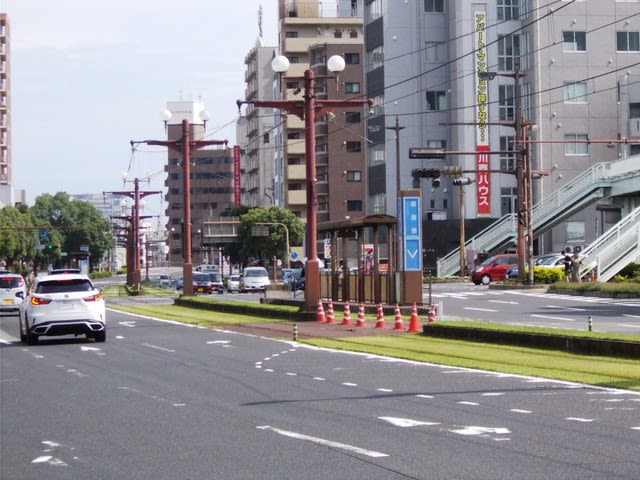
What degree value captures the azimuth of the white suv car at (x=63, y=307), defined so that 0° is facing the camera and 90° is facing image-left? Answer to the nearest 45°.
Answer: approximately 180°

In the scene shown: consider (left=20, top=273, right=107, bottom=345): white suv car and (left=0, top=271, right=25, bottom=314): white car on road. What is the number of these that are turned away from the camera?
2

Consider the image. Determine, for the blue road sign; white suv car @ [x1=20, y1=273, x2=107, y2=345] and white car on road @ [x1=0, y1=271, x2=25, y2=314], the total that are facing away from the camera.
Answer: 2

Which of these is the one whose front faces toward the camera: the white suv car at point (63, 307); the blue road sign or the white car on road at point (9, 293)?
the blue road sign

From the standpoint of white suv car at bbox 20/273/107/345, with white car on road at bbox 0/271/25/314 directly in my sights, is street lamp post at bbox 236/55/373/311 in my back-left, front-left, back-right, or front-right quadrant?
front-right

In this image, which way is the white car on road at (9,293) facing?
away from the camera

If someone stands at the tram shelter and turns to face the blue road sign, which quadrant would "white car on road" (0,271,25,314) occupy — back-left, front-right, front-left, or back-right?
back-right

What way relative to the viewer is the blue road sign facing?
toward the camera

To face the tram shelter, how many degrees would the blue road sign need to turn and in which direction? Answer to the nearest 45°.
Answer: approximately 135° to its right

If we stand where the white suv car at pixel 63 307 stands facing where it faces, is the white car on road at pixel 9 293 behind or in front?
in front

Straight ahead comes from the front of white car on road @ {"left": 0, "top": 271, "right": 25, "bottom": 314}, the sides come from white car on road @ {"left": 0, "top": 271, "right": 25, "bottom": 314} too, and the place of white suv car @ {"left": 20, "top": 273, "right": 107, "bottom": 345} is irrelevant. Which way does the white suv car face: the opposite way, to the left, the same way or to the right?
the same way

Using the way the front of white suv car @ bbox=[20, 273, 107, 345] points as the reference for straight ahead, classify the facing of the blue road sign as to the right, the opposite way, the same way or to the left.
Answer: the opposite way

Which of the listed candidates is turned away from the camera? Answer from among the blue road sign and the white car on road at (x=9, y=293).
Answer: the white car on road

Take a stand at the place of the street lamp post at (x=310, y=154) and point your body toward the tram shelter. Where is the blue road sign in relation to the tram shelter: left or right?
right

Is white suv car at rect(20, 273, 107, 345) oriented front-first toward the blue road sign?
no
